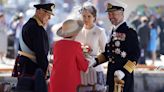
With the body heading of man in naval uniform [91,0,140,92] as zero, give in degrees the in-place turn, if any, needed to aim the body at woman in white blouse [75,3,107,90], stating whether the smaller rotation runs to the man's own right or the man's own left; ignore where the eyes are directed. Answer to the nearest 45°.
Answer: approximately 90° to the man's own right

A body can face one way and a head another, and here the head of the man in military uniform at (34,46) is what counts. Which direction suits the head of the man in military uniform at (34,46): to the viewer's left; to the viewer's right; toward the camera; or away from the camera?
to the viewer's right

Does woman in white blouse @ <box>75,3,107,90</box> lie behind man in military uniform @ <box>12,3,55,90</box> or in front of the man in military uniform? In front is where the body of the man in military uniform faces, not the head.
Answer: in front

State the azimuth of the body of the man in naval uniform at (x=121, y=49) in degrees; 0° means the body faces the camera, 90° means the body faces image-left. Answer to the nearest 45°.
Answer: approximately 45°

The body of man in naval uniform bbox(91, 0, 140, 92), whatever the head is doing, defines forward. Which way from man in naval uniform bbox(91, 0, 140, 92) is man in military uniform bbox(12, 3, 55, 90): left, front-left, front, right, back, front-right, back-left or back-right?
front-right
